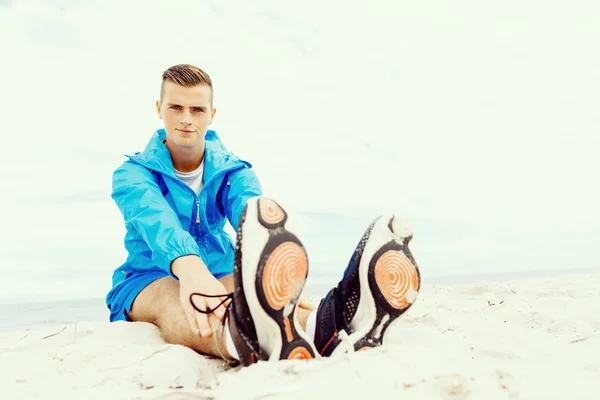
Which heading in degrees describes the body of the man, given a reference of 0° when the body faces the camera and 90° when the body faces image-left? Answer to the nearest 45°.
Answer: approximately 315°
